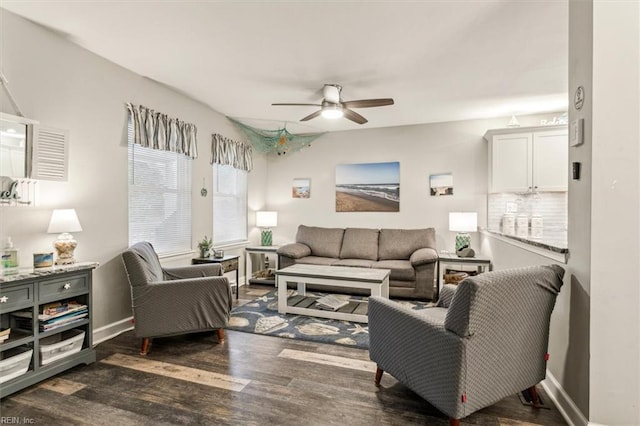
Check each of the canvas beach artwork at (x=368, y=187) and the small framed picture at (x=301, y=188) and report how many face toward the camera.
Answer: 2

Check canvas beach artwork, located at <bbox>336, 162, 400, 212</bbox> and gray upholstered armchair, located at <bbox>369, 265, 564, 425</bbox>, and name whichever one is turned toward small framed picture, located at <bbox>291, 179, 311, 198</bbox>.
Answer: the gray upholstered armchair

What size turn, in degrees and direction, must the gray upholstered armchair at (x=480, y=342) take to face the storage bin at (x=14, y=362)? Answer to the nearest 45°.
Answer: approximately 45° to its left

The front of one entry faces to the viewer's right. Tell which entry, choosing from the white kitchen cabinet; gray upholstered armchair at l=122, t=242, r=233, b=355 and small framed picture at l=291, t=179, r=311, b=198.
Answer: the gray upholstered armchair

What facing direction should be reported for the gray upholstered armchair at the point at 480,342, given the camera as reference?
facing away from the viewer and to the left of the viewer

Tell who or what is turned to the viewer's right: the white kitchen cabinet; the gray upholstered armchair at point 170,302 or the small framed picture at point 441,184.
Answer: the gray upholstered armchair

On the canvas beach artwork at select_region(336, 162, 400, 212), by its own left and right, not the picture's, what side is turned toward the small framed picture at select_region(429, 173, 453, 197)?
left

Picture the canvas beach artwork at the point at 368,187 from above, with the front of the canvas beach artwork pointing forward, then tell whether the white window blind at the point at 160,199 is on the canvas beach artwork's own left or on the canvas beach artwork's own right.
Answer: on the canvas beach artwork's own right

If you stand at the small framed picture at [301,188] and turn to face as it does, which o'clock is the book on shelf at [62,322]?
The book on shelf is roughly at 1 o'clock from the small framed picture.

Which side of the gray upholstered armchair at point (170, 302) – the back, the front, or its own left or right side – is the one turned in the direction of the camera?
right

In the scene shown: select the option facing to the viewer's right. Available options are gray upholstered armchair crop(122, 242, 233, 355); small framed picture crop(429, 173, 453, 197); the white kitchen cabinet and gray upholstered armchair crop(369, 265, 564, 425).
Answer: gray upholstered armchair crop(122, 242, 233, 355)

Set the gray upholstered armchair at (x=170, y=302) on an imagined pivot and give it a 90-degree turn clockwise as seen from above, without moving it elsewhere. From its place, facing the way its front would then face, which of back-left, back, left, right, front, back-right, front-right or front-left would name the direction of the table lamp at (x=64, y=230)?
right
